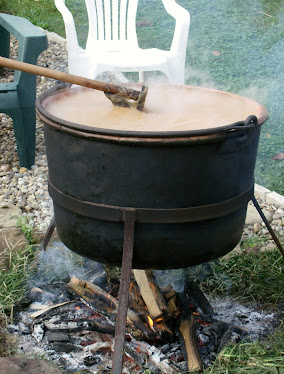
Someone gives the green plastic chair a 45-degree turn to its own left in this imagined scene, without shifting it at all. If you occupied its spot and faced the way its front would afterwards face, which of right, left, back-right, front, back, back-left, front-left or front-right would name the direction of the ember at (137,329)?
right

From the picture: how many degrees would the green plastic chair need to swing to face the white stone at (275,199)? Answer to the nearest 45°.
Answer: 0° — it already faces it

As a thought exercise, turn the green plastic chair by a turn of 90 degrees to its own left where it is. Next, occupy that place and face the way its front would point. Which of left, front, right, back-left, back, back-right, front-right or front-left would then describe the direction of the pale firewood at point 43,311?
back-right

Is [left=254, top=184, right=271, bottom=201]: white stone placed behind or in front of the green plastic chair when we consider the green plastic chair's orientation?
in front

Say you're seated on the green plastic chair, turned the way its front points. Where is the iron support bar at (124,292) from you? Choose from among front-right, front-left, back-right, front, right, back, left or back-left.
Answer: front-right

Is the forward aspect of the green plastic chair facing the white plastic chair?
no

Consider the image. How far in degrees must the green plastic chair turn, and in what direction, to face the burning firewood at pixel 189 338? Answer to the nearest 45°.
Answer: approximately 45° to its right

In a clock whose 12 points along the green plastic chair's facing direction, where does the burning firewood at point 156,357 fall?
The burning firewood is roughly at 1 o'clock from the green plastic chair.
